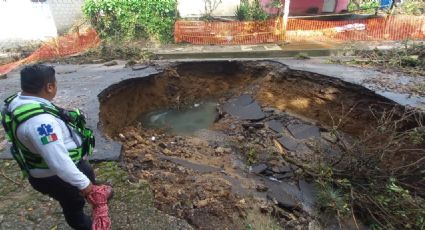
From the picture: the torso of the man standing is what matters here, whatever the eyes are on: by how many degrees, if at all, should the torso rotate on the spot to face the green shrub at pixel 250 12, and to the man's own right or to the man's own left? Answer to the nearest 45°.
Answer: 0° — they already face it

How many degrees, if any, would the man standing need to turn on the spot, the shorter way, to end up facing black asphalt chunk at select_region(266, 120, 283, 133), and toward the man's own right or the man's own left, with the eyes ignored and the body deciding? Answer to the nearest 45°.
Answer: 0° — they already face it

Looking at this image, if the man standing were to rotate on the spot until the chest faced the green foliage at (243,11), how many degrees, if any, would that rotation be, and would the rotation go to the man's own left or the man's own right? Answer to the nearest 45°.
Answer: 0° — they already face it

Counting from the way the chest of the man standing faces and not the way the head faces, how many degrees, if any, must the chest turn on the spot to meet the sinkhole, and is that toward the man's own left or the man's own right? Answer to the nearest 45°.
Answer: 0° — they already face it

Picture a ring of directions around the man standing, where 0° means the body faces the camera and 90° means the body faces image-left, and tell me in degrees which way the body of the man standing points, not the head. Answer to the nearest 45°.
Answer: approximately 225°

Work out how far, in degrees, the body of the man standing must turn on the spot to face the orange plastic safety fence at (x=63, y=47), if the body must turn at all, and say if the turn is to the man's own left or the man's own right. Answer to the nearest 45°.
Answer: approximately 45° to the man's own left

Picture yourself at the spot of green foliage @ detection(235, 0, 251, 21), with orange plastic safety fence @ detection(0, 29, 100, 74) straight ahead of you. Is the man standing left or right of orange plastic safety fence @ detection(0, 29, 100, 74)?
left

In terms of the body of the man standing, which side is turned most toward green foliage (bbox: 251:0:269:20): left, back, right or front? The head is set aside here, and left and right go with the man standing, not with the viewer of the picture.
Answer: front

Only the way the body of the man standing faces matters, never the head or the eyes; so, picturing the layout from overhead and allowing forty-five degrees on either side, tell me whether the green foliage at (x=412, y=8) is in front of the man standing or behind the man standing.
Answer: in front

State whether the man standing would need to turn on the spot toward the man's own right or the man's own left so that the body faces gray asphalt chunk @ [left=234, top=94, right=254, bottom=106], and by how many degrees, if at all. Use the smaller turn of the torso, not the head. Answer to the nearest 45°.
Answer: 0° — they already face it

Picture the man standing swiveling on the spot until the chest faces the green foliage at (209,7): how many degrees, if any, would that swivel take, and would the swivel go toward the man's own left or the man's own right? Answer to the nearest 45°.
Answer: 0° — they already face it

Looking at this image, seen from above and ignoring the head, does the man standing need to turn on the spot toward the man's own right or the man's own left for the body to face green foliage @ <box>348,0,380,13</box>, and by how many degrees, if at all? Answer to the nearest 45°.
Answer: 0° — they already face it

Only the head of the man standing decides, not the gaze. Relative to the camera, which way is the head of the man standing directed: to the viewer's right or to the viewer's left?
to the viewer's right

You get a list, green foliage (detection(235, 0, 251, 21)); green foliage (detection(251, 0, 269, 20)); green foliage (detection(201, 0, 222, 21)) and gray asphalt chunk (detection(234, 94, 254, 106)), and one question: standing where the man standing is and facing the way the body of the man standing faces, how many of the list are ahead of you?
4

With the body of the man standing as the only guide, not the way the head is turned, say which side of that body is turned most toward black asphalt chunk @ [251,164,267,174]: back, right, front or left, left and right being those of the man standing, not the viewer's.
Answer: front

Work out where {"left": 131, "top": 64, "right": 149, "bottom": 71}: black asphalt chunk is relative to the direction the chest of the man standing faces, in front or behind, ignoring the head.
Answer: in front

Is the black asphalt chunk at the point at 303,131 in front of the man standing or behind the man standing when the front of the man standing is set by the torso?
in front
